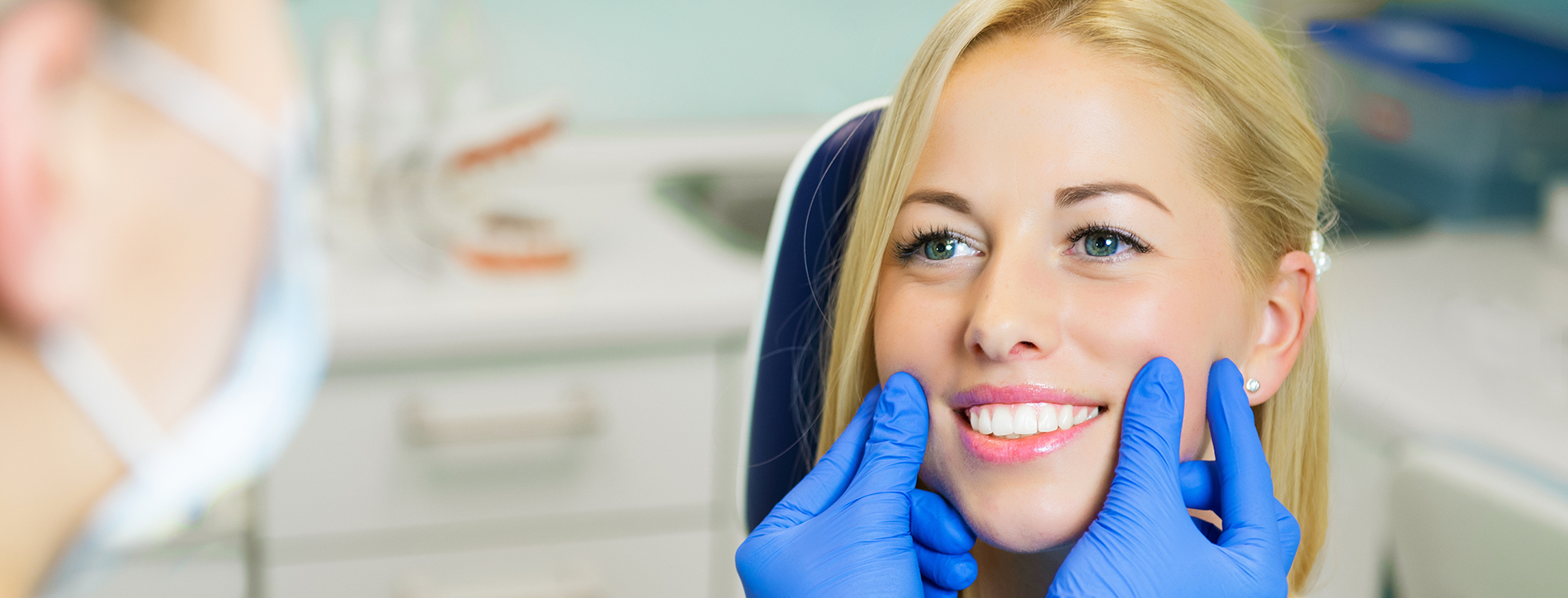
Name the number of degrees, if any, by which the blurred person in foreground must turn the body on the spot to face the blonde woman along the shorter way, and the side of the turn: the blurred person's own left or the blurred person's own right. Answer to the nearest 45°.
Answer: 0° — they already face them

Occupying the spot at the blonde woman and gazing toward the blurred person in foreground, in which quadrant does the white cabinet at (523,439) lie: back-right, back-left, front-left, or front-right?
back-right

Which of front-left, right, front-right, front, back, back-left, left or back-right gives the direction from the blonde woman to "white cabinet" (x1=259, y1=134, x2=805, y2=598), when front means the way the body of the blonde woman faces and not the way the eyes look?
right

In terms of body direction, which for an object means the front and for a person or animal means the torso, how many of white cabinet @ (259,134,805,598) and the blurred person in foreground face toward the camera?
1

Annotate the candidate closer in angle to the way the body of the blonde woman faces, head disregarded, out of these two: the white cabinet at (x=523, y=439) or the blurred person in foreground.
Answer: the blurred person in foreground

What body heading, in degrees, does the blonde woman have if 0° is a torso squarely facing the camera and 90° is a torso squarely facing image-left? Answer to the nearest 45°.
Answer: approximately 45°

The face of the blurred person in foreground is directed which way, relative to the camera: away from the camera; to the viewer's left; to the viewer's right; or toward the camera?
to the viewer's right

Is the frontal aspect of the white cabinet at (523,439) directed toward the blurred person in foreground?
yes

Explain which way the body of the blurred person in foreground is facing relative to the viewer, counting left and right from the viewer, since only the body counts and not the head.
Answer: facing away from the viewer and to the right of the viewer

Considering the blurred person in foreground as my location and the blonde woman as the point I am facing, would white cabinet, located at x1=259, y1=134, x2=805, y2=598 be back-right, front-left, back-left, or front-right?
front-left

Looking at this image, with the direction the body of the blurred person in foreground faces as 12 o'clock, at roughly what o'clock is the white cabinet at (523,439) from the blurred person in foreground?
The white cabinet is roughly at 11 o'clock from the blurred person in foreground.

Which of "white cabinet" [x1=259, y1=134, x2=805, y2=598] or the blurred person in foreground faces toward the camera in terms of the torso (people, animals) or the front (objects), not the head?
the white cabinet

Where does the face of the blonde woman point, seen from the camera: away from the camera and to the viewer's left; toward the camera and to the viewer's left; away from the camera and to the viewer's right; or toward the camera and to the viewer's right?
toward the camera and to the viewer's left

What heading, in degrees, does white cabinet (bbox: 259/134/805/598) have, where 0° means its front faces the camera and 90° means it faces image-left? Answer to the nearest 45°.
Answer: approximately 0°

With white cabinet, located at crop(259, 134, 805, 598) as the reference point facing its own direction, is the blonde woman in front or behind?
in front
